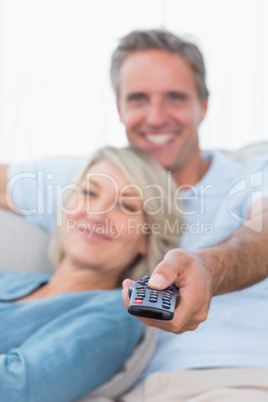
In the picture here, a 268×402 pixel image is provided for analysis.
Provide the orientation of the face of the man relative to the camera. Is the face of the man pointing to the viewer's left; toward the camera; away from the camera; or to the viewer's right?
toward the camera

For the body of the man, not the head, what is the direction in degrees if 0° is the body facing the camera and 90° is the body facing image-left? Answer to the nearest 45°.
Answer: approximately 0°
